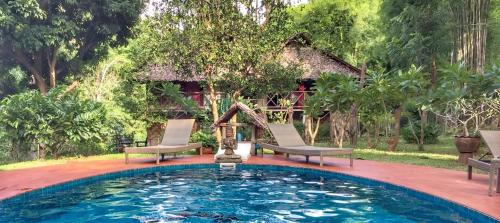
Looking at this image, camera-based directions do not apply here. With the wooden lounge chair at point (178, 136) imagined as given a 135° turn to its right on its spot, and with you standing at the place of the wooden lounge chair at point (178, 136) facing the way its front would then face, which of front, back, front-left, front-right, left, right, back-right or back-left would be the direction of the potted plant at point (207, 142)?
front-right

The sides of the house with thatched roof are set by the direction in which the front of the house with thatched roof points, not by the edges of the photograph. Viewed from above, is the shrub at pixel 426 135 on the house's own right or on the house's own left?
on the house's own left

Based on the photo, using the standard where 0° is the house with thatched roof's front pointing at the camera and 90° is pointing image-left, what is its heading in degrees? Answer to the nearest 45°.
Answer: approximately 0°

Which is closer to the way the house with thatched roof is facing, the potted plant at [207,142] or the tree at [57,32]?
the potted plant

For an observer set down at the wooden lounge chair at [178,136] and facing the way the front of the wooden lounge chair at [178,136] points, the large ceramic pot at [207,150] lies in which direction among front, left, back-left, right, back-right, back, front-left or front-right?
back

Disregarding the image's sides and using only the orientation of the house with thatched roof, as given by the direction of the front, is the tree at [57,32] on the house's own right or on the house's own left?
on the house's own right

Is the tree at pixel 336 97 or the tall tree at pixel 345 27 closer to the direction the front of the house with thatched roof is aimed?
the tree

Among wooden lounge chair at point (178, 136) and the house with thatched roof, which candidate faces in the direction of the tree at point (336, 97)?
the house with thatched roof

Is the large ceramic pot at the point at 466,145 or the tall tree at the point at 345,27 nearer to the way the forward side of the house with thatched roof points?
the large ceramic pot
